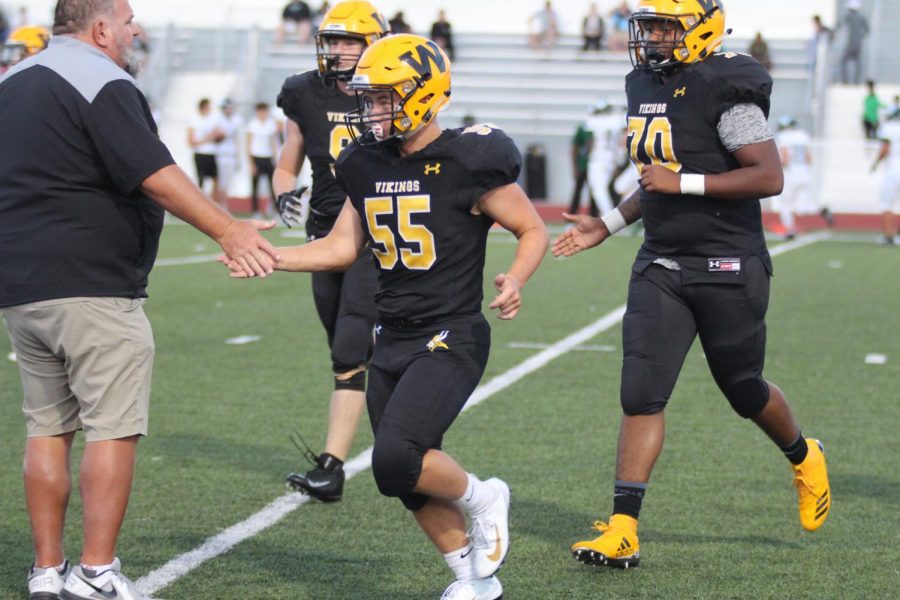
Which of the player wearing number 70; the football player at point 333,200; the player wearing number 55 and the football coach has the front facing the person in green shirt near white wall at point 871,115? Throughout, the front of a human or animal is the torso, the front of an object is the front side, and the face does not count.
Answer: the football coach

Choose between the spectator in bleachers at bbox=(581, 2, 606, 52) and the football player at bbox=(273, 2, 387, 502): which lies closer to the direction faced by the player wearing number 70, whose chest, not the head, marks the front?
the football player

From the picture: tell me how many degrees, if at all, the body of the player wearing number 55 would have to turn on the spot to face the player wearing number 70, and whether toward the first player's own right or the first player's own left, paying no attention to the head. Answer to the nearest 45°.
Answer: approximately 180°

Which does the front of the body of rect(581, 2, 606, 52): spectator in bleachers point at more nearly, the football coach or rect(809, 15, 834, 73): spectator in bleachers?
the football coach

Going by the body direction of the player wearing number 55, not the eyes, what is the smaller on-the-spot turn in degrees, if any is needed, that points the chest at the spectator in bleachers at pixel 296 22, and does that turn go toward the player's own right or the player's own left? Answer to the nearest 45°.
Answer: approximately 135° to the player's own right

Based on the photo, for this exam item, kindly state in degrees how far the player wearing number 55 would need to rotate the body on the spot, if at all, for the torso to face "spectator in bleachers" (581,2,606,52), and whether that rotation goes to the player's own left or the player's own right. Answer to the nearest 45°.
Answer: approximately 135° to the player's own right

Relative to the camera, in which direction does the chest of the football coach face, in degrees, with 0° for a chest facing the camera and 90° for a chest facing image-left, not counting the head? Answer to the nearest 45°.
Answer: approximately 225°
